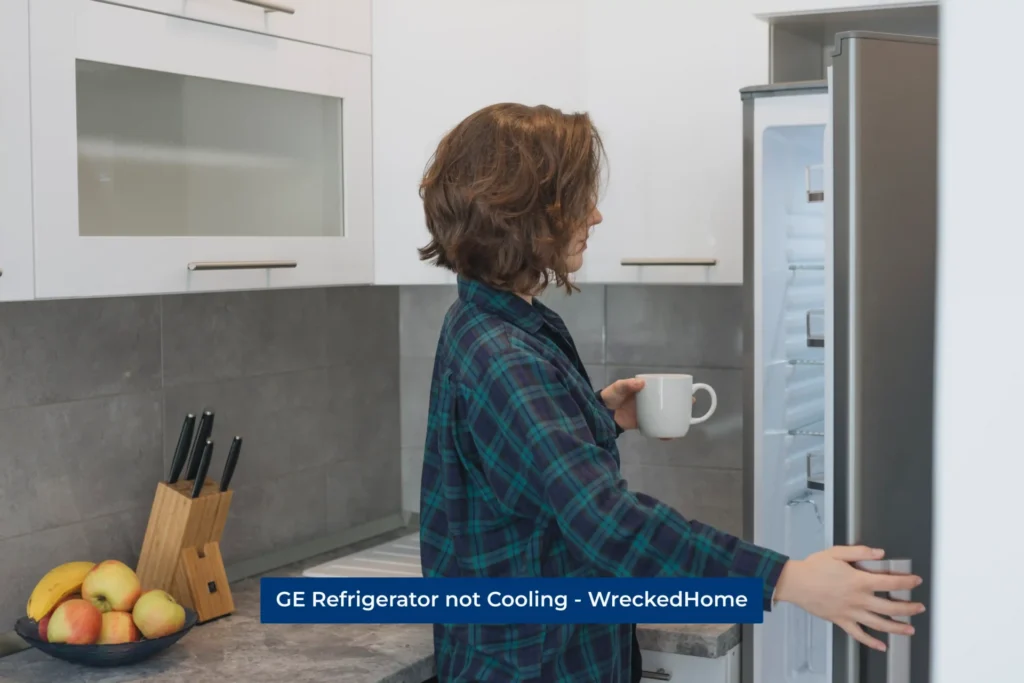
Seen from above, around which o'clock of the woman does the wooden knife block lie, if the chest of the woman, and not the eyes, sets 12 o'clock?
The wooden knife block is roughly at 7 o'clock from the woman.

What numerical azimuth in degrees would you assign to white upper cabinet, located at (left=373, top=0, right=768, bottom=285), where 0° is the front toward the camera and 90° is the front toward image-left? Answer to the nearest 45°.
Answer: approximately 0°

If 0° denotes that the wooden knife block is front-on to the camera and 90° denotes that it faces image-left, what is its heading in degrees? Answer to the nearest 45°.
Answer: approximately 315°

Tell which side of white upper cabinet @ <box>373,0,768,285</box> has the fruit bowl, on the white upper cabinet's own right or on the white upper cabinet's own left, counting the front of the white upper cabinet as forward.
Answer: on the white upper cabinet's own right

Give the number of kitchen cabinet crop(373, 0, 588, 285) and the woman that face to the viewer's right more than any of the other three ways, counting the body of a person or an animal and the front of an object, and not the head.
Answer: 1

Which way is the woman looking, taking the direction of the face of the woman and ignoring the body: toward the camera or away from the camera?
away from the camera

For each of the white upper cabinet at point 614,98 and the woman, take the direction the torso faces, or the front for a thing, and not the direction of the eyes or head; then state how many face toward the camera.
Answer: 1

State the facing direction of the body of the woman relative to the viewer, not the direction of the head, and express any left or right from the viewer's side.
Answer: facing to the right of the viewer

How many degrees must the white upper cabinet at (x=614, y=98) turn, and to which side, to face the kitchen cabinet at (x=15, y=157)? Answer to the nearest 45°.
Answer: approximately 45° to its right

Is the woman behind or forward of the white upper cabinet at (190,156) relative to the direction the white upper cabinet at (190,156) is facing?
forward
